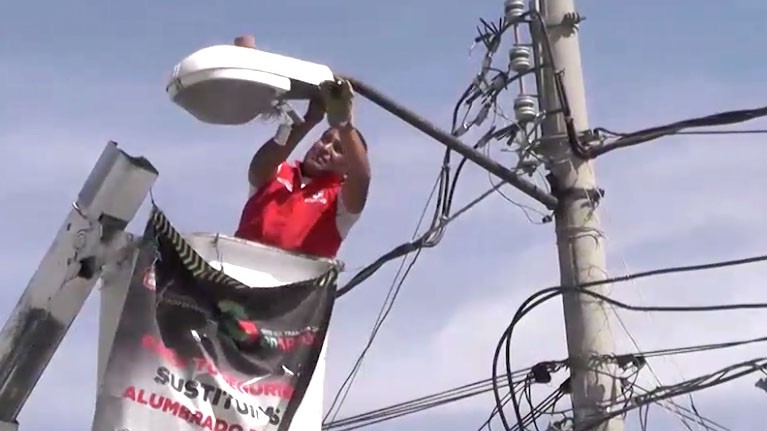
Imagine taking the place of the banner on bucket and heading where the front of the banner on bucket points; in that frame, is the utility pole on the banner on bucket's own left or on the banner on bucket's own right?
on the banner on bucket's own left

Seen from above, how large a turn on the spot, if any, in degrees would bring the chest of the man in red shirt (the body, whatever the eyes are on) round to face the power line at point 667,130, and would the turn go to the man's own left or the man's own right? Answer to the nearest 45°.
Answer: approximately 90° to the man's own left

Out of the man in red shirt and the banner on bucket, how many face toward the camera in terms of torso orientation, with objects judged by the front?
2

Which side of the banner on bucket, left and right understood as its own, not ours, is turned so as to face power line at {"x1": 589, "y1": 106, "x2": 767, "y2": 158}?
left

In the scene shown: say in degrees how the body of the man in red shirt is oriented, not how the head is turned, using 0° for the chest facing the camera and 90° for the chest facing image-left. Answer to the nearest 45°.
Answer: approximately 0°

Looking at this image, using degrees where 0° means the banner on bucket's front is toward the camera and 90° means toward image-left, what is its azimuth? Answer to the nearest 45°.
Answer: approximately 0°
